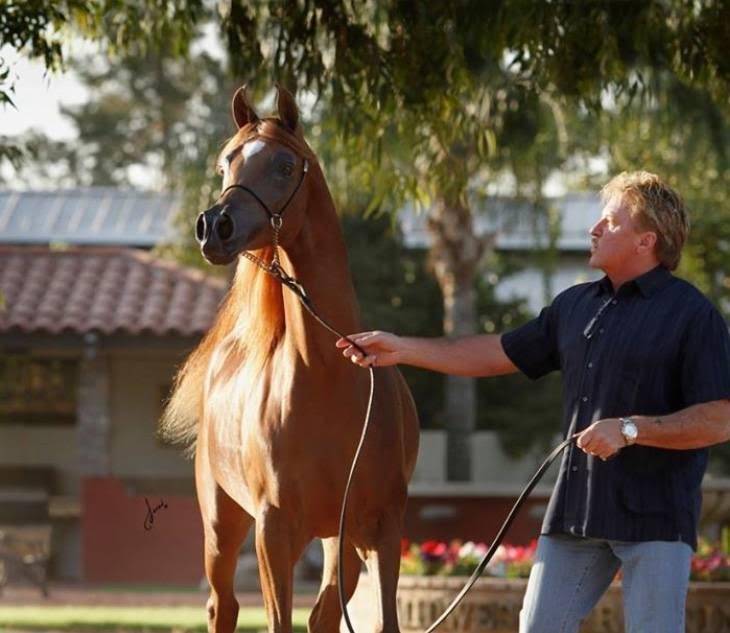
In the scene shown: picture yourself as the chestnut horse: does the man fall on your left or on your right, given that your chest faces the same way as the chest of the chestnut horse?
on your left

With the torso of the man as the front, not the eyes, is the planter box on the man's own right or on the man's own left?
on the man's own right

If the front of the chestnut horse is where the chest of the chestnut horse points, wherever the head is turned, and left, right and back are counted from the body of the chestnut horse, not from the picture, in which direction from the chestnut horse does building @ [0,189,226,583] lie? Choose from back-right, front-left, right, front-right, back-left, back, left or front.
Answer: back-right

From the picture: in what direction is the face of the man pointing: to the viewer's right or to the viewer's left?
to the viewer's left

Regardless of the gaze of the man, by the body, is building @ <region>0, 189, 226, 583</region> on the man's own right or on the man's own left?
on the man's own right

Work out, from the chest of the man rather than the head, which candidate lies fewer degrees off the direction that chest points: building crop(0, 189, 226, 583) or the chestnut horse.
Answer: the chestnut horse

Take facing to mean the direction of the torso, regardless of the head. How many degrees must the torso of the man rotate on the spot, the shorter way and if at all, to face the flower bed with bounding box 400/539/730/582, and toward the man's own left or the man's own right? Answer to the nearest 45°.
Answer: approximately 135° to the man's own right

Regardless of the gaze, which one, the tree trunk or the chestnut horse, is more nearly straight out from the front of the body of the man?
the chestnut horse
